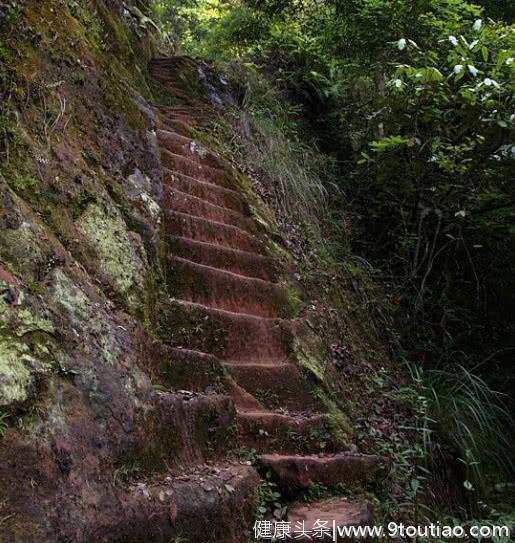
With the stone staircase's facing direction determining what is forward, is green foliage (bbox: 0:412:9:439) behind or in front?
in front

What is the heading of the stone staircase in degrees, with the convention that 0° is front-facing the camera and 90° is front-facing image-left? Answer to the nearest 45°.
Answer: approximately 0°
